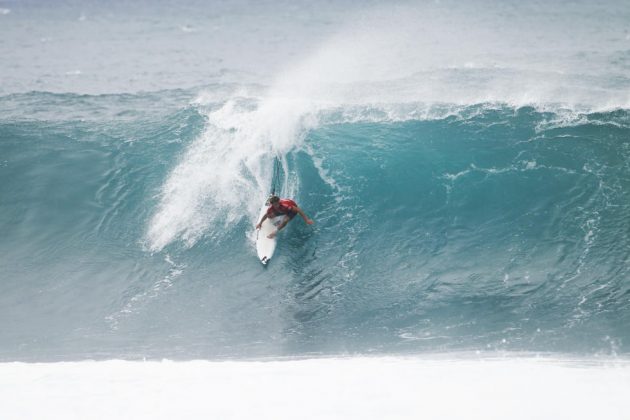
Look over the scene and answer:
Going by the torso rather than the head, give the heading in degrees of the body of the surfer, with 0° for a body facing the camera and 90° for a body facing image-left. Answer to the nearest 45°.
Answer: approximately 45°
